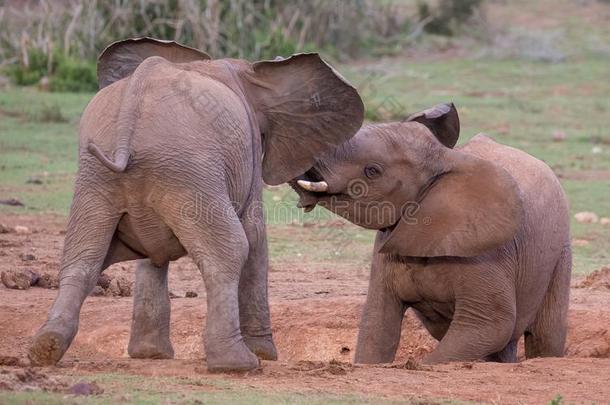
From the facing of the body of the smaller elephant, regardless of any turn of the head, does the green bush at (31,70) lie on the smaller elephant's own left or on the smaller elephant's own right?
on the smaller elephant's own right

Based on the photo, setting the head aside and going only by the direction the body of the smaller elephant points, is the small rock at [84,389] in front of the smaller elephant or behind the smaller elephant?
in front

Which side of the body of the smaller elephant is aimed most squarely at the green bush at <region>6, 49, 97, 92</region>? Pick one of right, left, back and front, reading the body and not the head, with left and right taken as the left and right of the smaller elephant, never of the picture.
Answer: right

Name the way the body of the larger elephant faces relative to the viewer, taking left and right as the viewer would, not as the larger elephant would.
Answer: facing away from the viewer and to the right of the viewer

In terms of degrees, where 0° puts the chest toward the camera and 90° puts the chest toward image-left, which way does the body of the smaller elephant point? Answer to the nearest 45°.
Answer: approximately 45°

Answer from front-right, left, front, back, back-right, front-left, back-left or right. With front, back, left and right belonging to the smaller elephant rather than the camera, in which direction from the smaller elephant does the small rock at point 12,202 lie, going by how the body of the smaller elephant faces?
right

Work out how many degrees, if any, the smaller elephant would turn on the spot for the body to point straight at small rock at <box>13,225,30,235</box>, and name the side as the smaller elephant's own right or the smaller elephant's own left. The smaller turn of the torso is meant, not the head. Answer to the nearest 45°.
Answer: approximately 90° to the smaller elephant's own right

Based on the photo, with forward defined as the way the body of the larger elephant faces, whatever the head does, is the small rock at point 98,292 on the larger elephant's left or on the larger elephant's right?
on the larger elephant's left

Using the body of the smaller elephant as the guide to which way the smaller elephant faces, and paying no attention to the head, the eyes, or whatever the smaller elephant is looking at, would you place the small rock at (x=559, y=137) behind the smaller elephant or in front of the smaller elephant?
behind

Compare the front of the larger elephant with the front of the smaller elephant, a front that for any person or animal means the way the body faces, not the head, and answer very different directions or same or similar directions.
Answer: very different directions
